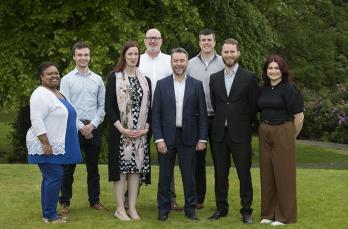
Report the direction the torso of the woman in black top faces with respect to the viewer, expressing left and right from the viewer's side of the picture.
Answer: facing the viewer and to the left of the viewer

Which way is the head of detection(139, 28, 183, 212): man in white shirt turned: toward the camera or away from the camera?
toward the camera

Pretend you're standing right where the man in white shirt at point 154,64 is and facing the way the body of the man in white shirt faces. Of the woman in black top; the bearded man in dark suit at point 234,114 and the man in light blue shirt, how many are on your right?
1

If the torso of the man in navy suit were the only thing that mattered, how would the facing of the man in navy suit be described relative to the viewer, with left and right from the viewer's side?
facing the viewer

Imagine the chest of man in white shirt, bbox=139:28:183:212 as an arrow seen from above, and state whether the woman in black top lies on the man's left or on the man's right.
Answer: on the man's left

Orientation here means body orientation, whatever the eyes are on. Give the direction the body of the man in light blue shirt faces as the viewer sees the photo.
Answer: toward the camera

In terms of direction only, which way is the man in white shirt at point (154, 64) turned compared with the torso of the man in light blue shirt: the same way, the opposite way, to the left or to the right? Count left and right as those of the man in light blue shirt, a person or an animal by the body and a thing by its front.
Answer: the same way

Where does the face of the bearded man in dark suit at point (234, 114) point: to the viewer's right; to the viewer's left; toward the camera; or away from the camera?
toward the camera

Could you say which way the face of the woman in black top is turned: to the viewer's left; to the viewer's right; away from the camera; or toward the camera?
toward the camera

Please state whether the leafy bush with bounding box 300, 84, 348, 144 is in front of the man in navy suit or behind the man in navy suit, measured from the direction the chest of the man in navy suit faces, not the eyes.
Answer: behind

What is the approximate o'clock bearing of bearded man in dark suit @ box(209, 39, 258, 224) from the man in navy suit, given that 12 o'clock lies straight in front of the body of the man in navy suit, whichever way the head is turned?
The bearded man in dark suit is roughly at 9 o'clock from the man in navy suit.

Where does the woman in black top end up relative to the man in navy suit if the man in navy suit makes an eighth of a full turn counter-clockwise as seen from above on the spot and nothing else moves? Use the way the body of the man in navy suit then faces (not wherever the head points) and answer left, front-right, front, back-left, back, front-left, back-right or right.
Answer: front-left

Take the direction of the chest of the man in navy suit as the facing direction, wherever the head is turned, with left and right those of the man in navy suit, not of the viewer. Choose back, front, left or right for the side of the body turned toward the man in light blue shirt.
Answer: right

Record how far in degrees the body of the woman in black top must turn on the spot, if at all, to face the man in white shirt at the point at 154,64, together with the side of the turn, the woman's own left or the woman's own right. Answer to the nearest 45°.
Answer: approximately 45° to the woman's own right

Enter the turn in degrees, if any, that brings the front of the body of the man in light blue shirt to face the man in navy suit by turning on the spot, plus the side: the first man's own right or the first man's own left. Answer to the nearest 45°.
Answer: approximately 45° to the first man's own left

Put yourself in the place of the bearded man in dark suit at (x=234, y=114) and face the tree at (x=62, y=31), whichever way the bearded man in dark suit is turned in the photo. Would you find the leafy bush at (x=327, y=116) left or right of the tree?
right

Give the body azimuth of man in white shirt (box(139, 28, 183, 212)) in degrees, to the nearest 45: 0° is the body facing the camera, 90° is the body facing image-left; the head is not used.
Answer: approximately 0°

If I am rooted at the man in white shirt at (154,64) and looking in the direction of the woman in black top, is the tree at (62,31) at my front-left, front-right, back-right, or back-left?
back-left
